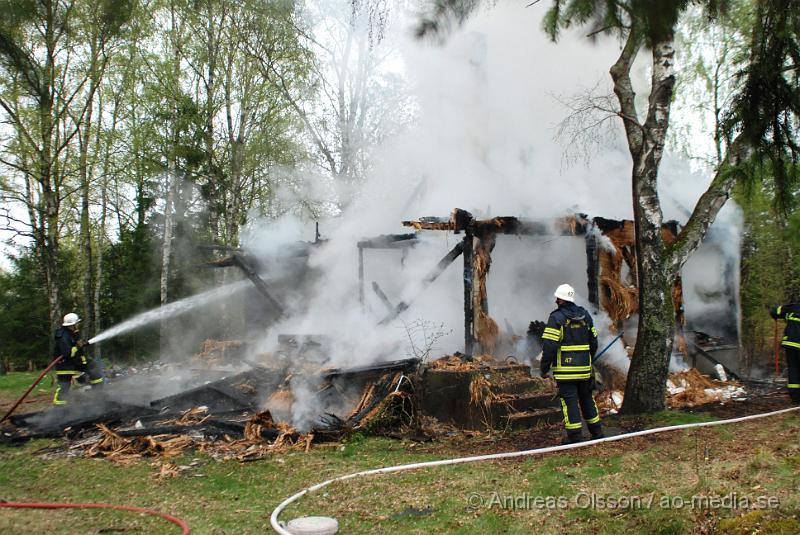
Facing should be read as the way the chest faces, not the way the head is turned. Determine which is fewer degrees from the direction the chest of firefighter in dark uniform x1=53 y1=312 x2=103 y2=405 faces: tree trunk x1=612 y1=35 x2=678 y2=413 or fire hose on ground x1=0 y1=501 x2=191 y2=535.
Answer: the tree trunk

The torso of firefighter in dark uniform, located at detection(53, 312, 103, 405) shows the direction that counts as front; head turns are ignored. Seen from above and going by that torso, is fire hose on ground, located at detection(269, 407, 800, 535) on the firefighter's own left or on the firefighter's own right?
on the firefighter's own right

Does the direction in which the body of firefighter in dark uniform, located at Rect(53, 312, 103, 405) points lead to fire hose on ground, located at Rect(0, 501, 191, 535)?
no

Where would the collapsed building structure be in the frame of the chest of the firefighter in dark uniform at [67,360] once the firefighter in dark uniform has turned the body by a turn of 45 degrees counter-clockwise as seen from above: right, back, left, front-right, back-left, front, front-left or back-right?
right

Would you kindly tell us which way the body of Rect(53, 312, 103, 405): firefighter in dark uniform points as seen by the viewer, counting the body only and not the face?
to the viewer's right

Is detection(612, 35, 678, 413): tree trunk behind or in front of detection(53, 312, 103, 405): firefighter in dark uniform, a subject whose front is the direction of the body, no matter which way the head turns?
in front

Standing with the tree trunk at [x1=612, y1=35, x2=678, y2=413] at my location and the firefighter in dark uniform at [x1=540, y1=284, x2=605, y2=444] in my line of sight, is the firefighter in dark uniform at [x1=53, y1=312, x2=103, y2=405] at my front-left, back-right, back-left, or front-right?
front-right

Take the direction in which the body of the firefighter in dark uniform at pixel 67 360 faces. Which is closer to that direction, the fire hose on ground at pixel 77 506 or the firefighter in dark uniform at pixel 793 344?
the firefighter in dark uniform

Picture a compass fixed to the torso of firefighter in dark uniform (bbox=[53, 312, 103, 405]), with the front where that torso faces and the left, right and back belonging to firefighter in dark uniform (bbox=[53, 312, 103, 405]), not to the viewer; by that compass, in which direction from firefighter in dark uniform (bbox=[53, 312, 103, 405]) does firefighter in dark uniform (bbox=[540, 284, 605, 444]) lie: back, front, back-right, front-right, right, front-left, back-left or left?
front-right

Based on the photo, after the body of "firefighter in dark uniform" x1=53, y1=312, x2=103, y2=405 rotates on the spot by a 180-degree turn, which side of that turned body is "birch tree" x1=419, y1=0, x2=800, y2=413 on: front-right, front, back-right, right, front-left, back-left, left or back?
back-left
